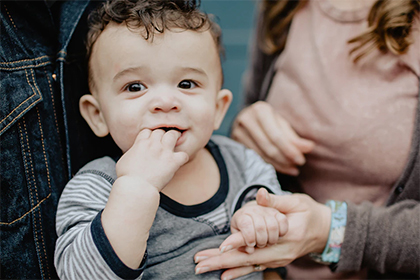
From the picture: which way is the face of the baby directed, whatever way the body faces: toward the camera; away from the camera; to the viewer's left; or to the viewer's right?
toward the camera

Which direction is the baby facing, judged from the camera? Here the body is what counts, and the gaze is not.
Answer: toward the camera
